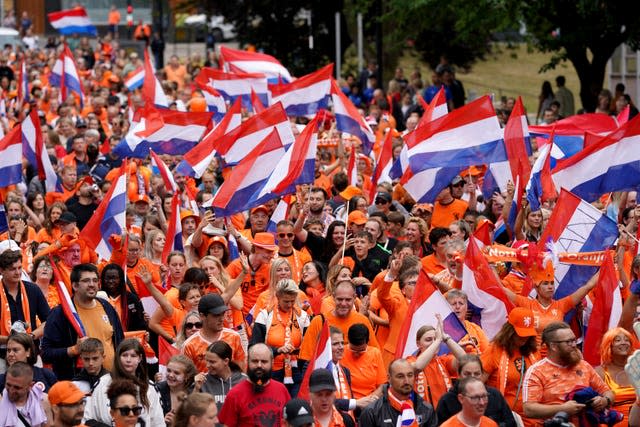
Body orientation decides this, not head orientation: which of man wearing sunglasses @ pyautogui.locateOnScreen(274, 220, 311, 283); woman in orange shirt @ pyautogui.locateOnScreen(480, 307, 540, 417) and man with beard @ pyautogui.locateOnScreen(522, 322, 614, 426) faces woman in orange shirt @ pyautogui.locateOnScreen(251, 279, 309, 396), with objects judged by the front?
the man wearing sunglasses

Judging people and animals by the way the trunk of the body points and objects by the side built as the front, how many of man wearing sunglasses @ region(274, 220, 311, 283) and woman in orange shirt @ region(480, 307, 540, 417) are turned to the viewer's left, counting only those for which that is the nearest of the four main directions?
0

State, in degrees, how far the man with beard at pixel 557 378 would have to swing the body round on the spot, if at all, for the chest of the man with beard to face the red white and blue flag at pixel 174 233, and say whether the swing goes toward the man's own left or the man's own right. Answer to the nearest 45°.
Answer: approximately 180°

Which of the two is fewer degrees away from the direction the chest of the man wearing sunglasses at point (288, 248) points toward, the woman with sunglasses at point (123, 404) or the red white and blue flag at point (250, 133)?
the woman with sunglasses

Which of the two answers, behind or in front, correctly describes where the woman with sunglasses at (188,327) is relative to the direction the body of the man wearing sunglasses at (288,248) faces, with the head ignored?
in front

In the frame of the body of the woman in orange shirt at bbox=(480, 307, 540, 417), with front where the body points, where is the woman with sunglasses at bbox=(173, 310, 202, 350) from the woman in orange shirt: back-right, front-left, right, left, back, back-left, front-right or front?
back-right

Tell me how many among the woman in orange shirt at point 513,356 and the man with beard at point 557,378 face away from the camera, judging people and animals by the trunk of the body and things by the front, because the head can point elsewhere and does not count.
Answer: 0

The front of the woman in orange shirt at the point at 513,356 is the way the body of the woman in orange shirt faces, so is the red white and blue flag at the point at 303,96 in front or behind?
behind

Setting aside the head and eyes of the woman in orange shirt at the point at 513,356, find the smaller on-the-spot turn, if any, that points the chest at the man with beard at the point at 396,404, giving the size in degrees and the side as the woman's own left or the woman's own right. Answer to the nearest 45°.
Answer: approximately 90° to the woman's own right

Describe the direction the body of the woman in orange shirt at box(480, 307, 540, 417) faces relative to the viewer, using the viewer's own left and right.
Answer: facing the viewer and to the right of the viewer
